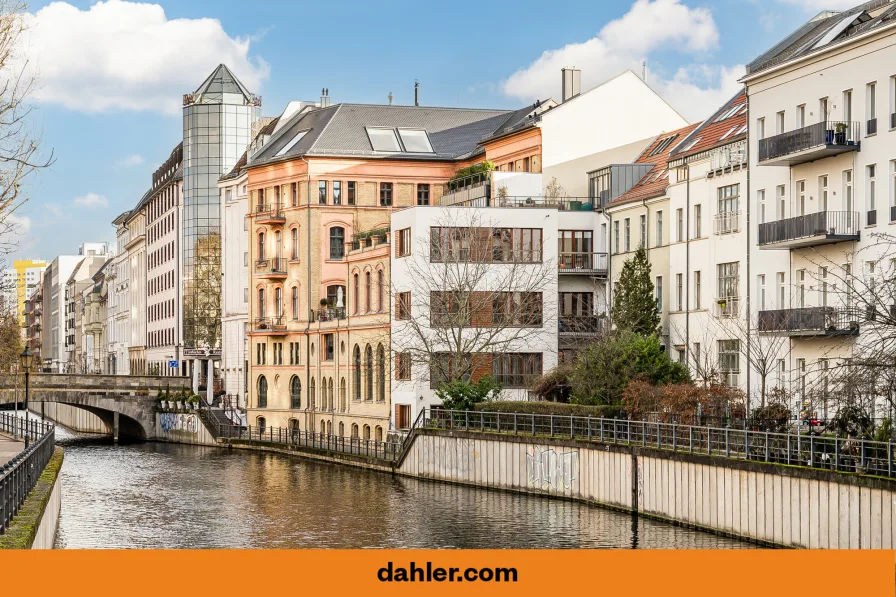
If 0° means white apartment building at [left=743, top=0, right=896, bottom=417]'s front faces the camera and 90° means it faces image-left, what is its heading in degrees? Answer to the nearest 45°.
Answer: approximately 45°

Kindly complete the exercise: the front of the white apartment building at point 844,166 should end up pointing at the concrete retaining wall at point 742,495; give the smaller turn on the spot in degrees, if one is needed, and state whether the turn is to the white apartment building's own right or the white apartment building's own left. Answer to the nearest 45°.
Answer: approximately 45° to the white apartment building's own left
